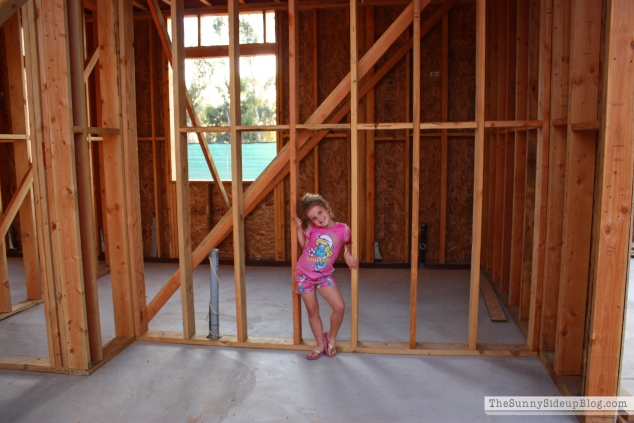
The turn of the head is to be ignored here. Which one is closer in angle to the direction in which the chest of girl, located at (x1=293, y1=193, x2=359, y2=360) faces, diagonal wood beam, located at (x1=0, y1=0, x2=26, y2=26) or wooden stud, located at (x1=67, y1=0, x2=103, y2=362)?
the diagonal wood beam

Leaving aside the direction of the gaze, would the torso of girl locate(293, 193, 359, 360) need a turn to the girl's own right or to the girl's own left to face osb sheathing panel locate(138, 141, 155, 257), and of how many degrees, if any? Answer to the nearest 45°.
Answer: approximately 135° to the girl's own right

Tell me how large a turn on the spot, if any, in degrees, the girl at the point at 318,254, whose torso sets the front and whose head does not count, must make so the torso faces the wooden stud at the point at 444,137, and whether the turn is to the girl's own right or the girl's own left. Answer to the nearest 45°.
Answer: approximately 135° to the girl's own left

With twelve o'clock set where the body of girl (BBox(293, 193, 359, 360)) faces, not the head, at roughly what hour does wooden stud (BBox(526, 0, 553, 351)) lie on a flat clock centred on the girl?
The wooden stud is roughly at 9 o'clock from the girl.

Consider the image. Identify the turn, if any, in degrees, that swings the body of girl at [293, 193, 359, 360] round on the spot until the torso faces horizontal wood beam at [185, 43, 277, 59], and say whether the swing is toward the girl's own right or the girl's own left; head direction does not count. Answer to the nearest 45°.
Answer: approximately 180°

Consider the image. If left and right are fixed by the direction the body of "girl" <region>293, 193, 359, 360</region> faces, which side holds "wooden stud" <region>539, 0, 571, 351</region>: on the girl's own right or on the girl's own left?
on the girl's own left

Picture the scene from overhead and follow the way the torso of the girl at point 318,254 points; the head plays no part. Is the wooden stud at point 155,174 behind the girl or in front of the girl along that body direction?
behind

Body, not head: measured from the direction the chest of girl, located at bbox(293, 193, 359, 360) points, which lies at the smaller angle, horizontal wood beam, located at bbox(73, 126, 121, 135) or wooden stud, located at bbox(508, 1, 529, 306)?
the horizontal wood beam

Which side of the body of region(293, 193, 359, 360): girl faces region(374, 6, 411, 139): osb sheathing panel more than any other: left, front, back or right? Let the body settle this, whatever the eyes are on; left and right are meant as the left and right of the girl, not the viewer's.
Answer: back

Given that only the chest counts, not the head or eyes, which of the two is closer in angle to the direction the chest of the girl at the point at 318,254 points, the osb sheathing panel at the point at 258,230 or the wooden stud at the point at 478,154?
the wooden stud

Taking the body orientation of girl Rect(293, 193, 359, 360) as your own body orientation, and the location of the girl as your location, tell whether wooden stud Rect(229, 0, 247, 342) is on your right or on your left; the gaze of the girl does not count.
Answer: on your right

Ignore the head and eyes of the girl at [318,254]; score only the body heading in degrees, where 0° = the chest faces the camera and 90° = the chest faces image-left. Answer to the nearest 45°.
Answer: approximately 0°
